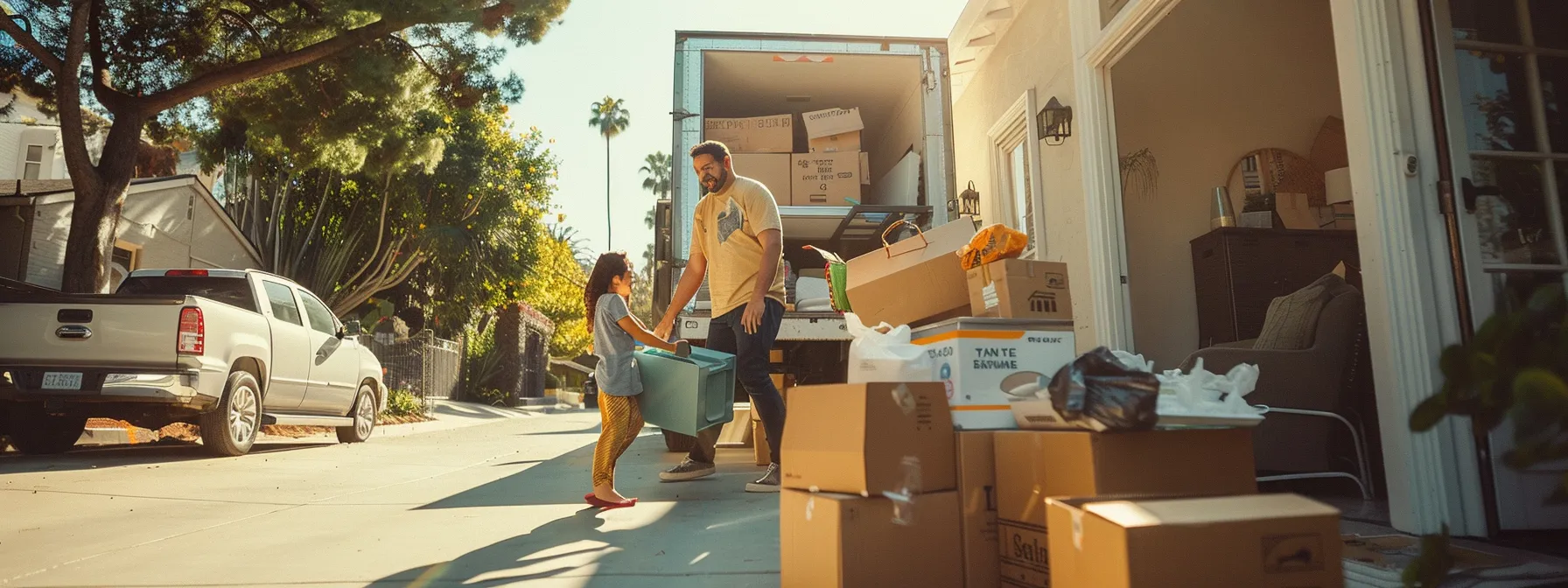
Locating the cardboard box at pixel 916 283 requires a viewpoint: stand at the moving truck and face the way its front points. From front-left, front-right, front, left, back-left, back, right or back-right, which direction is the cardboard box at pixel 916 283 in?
back

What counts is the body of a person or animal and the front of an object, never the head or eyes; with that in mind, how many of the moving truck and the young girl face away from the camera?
1

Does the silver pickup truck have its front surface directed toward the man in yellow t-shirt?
no

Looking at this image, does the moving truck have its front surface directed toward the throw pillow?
no

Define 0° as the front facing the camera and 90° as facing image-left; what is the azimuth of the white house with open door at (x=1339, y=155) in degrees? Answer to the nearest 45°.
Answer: approximately 45°

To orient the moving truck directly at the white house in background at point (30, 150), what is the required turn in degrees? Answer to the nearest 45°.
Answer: approximately 45° to its left

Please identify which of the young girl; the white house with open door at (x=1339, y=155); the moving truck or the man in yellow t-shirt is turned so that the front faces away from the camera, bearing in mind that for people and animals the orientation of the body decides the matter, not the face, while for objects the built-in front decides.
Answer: the moving truck

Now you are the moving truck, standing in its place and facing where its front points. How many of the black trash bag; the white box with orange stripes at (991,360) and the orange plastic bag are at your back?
3

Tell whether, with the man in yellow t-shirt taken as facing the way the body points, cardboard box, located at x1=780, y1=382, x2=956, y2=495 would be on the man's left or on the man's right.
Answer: on the man's left

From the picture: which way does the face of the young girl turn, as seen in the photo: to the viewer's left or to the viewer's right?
to the viewer's right

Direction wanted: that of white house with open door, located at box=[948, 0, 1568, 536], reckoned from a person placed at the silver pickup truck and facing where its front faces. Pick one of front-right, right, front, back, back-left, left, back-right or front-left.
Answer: right

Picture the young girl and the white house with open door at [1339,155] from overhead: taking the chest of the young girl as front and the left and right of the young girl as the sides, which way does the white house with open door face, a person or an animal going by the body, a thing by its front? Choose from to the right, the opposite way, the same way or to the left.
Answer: the opposite way

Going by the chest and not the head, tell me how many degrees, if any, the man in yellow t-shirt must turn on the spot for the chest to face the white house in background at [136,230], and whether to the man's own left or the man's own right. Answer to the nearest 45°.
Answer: approximately 90° to the man's own right

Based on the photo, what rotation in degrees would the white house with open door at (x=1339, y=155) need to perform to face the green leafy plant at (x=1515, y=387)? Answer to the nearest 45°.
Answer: approximately 45° to its left

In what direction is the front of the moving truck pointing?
away from the camera

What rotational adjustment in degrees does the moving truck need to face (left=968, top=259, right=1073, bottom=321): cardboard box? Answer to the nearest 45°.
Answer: approximately 180°

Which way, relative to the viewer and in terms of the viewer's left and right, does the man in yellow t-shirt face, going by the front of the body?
facing the viewer and to the left of the viewer

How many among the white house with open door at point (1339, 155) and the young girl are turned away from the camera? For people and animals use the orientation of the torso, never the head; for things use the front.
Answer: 0

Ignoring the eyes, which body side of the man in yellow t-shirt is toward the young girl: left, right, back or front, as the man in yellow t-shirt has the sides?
front
